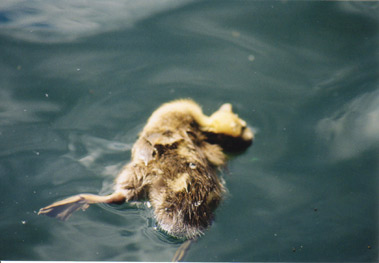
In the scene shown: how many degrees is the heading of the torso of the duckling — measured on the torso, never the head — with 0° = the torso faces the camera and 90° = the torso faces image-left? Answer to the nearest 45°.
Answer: approximately 180°
